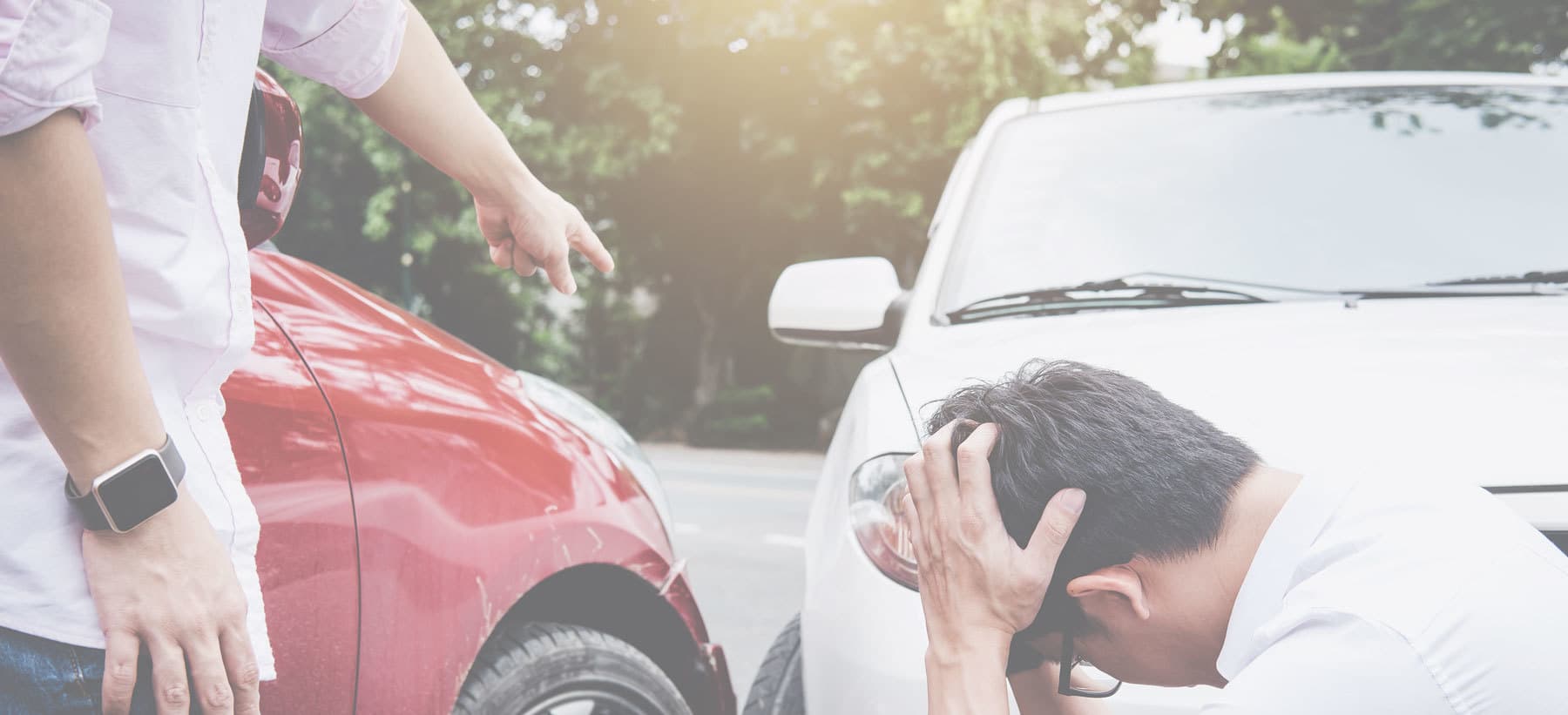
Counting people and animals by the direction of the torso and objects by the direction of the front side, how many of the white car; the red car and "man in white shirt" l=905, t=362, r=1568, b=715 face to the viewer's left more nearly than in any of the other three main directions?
1

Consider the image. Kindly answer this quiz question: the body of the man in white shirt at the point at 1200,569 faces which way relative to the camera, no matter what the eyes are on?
to the viewer's left

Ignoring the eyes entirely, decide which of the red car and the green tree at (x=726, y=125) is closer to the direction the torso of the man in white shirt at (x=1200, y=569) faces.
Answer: the red car

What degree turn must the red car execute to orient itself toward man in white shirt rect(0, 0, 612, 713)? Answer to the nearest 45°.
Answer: approximately 90° to its right

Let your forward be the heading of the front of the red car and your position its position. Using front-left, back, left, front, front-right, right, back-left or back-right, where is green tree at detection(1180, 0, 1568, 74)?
front-left

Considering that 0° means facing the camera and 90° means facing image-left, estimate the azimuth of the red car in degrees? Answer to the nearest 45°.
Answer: approximately 270°

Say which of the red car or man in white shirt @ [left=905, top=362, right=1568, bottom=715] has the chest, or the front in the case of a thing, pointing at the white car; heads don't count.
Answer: the red car

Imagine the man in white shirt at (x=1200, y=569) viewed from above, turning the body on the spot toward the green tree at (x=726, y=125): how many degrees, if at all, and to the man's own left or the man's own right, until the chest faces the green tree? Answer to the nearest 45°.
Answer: approximately 45° to the man's own right

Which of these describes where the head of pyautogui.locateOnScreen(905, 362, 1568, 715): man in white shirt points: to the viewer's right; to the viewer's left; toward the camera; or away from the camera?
to the viewer's left

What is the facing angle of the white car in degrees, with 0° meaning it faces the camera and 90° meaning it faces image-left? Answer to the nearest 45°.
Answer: approximately 0°

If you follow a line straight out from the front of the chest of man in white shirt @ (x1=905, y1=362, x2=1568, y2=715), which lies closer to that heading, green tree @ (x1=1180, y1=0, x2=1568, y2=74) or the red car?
the red car

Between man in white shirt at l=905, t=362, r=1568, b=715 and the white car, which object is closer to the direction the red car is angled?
the white car

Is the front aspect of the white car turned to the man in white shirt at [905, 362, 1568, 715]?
yes

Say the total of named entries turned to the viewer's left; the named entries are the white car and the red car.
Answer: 0

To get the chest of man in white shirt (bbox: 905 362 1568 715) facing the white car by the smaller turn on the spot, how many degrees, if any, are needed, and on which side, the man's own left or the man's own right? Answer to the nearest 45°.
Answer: approximately 90° to the man's own right

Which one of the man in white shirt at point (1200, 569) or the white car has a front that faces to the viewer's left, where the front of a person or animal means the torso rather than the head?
the man in white shirt
